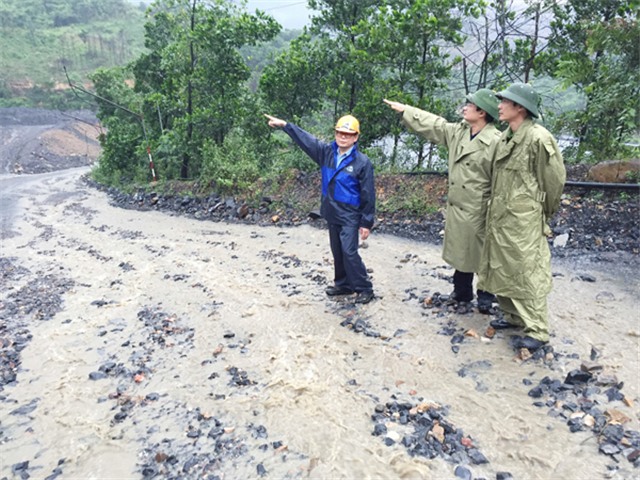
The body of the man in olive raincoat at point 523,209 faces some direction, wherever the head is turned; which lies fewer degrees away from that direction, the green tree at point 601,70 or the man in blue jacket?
the man in blue jacket

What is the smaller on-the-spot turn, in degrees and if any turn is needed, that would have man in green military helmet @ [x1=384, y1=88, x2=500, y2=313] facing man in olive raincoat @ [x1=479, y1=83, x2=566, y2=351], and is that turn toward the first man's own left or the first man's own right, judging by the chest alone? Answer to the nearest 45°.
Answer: approximately 90° to the first man's own left

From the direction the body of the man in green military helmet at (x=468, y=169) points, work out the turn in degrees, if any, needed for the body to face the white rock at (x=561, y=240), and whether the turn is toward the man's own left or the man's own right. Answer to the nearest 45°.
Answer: approximately 180°

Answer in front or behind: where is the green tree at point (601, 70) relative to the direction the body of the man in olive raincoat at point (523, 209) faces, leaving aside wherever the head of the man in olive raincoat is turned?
behind

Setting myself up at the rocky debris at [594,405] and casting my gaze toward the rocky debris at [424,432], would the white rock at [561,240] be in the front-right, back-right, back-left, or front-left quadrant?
back-right

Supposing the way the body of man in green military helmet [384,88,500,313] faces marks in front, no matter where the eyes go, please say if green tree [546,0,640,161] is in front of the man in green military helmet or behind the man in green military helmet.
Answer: behind

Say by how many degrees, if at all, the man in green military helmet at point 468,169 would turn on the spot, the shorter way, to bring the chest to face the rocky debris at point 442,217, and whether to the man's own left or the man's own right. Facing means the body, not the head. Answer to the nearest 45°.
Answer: approximately 135° to the man's own right

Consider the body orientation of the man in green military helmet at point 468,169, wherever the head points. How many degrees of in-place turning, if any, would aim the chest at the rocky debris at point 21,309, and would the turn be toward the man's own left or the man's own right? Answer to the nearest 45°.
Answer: approximately 45° to the man's own right

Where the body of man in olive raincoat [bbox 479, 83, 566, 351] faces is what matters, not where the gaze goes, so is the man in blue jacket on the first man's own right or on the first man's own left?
on the first man's own right

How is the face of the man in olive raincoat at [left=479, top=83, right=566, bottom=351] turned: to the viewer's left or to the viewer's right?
to the viewer's left

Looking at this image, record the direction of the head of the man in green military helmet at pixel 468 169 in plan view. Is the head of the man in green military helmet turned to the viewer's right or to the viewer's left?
to the viewer's left
